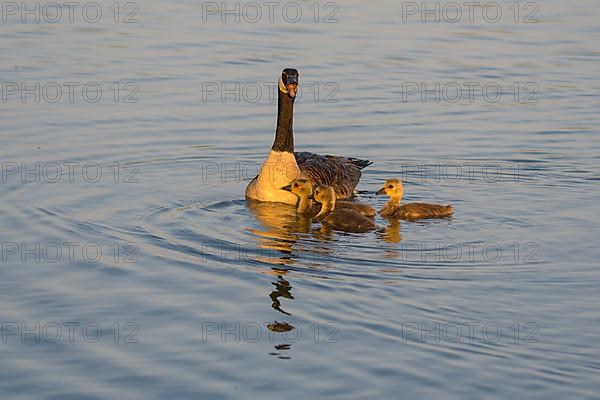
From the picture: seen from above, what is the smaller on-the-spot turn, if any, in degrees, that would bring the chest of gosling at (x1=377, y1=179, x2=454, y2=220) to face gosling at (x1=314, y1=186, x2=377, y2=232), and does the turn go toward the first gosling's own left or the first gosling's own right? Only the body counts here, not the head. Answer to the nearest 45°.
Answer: approximately 45° to the first gosling's own left

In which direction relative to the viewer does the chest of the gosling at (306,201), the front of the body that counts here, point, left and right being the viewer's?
facing to the left of the viewer

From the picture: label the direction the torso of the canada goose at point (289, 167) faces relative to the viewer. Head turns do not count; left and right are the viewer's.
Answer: facing the viewer and to the left of the viewer

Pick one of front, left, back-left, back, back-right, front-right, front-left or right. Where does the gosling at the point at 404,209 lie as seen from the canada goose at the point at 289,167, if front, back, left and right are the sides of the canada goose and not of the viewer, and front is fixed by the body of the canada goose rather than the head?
left

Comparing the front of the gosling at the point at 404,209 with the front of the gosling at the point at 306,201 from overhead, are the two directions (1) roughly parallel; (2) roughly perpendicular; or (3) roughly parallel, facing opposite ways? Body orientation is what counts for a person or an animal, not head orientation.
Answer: roughly parallel

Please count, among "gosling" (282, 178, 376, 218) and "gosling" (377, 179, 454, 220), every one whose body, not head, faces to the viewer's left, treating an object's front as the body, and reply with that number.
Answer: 2

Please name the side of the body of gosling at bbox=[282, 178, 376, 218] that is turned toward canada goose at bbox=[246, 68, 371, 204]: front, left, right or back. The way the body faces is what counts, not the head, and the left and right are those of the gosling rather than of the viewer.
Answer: right

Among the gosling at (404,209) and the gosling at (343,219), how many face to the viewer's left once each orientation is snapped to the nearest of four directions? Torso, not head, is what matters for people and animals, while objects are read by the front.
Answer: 2

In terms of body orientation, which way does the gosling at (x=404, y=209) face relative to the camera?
to the viewer's left

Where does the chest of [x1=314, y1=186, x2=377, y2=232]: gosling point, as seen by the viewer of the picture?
to the viewer's left

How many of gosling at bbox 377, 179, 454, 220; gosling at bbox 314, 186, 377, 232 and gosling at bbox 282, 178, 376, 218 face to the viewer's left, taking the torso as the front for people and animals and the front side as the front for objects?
3
